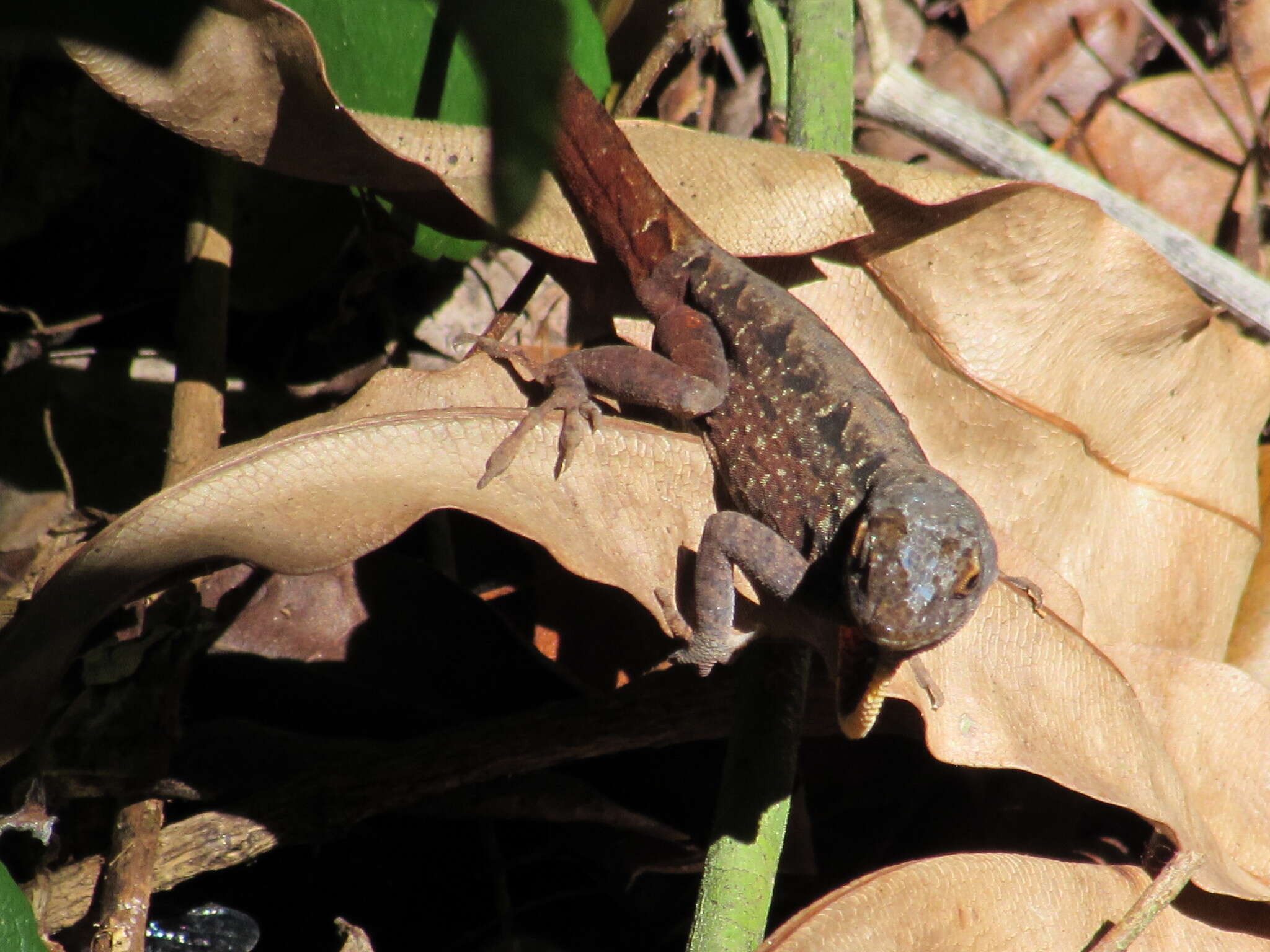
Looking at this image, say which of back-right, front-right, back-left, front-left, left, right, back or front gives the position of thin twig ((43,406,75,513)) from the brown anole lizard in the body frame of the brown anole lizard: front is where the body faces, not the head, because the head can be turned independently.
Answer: back-right

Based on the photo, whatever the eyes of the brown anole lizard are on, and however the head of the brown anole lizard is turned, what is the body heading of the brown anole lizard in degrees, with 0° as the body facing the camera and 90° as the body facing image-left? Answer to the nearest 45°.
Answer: approximately 315°

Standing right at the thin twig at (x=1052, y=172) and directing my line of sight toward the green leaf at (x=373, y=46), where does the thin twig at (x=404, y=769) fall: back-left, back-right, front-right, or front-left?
front-left

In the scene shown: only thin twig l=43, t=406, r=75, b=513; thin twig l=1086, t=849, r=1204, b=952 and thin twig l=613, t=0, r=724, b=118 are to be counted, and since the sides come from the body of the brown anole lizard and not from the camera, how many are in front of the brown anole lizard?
1

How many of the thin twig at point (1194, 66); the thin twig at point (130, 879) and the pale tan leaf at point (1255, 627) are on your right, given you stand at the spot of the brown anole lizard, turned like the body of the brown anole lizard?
1

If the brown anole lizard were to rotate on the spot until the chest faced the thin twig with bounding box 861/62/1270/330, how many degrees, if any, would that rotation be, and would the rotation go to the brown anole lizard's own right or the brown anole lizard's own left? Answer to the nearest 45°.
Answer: approximately 90° to the brown anole lizard's own left

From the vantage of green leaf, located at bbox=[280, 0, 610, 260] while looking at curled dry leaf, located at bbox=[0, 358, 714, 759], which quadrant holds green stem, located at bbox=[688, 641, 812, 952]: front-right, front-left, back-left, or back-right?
front-left

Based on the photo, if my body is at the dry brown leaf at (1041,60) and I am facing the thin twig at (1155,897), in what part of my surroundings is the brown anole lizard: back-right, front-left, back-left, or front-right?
front-right

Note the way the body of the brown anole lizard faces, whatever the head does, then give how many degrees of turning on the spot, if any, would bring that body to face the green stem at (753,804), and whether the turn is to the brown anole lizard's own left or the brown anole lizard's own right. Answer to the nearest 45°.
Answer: approximately 45° to the brown anole lizard's own right

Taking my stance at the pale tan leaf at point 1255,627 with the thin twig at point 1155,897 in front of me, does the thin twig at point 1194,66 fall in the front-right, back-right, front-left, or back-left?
back-right

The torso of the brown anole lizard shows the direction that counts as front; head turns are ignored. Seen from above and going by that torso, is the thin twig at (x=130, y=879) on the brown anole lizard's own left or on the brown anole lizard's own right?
on the brown anole lizard's own right

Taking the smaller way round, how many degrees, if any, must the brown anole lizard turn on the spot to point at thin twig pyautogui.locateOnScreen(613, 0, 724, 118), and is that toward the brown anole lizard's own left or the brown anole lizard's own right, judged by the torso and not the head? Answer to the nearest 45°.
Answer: approximately 180°

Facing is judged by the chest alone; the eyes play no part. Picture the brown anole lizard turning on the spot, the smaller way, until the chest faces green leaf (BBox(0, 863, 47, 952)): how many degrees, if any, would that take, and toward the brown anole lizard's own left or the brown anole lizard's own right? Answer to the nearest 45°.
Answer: approximately 90° to the brown anole lizard's own right

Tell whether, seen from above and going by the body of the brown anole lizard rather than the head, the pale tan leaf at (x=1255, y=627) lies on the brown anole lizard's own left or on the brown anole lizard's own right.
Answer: on the brown anole lizard's own left
